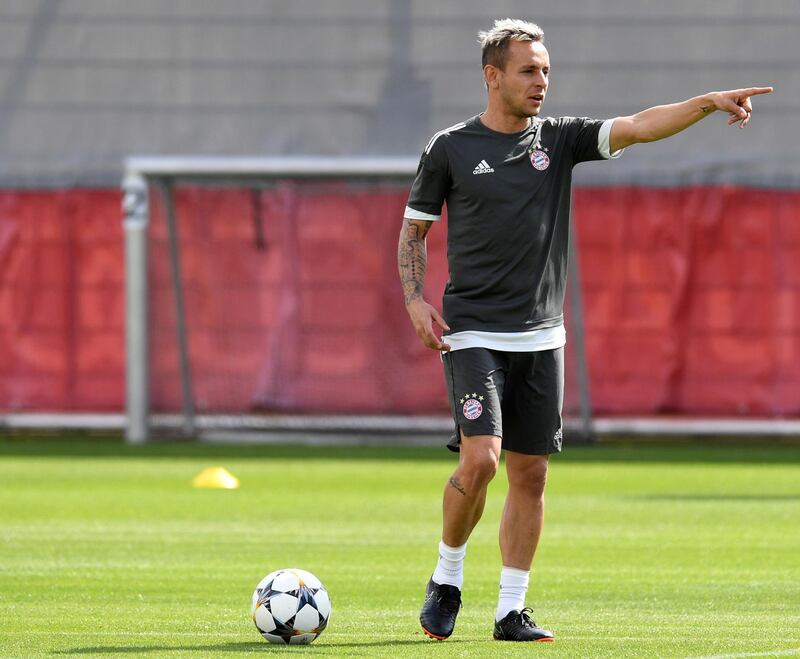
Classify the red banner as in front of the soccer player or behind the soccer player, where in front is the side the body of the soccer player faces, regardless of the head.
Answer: behind

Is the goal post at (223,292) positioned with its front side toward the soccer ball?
yes

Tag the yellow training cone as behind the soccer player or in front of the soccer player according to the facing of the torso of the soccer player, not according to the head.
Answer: behind

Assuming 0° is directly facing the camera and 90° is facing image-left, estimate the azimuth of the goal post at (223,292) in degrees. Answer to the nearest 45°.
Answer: approximately 0°

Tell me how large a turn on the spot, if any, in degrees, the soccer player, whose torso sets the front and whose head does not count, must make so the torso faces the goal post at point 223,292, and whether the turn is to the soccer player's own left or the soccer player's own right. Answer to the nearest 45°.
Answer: approximately 135° to the soccer player's own left
